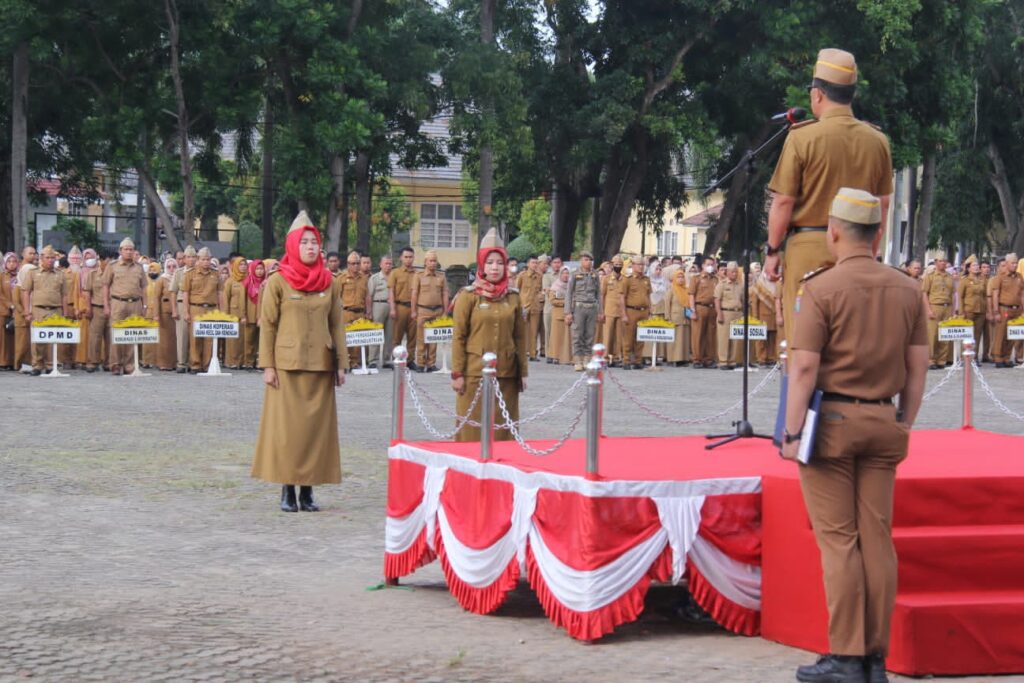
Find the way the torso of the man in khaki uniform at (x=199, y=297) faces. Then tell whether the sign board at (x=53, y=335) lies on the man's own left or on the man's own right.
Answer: on the man's own right

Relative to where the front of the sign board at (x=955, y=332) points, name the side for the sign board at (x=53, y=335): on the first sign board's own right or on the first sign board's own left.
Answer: on the first sign board's own right

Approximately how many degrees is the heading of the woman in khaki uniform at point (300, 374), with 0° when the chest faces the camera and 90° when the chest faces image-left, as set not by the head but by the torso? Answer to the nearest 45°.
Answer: approximately 315°

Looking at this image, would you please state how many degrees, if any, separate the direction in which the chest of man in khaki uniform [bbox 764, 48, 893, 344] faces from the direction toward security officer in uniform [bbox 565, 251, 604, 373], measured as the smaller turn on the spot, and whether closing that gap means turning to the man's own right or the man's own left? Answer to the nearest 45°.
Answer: approximately 45° to the man's own right

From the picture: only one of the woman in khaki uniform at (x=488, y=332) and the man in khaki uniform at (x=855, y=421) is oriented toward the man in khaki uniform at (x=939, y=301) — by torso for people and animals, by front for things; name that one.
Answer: the man in khaki uniform at (x=855, y=421)

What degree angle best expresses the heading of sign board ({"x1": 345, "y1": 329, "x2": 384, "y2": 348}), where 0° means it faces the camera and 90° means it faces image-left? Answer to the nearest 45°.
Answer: approximately 0°

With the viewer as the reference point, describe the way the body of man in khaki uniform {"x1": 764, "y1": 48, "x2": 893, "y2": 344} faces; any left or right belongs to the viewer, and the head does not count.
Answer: facing away from the viewer and to the left of the viewer

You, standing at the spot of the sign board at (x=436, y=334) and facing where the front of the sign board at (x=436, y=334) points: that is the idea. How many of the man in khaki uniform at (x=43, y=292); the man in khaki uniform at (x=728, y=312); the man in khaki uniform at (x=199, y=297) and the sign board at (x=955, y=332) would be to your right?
2

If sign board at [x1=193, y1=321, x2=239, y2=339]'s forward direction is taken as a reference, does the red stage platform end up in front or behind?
in front
